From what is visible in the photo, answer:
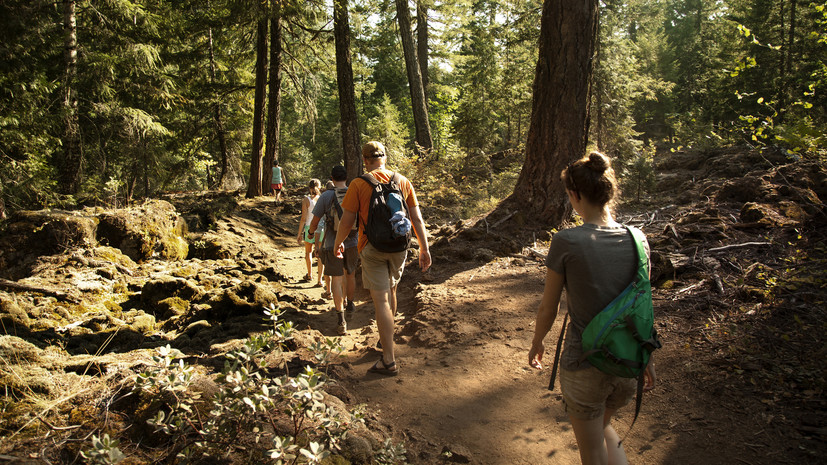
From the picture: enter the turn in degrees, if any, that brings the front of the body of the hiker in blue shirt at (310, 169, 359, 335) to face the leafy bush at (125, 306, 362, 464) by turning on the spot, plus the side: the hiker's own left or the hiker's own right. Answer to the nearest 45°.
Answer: approximately 180°

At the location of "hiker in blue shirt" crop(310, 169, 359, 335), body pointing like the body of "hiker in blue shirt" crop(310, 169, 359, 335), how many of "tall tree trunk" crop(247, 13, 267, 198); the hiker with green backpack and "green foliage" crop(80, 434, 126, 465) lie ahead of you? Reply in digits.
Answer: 1

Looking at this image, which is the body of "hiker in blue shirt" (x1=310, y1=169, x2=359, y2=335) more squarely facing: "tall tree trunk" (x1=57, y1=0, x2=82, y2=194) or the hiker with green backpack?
the tall tree trunk

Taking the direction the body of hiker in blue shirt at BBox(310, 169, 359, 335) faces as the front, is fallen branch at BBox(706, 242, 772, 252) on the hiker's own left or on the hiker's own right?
on the hiker's own right

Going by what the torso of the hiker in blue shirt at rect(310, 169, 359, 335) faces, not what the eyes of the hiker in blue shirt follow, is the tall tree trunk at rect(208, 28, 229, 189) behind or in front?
in front

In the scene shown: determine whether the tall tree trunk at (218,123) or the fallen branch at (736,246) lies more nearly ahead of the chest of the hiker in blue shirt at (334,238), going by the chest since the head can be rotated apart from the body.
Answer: the tall tree trunk

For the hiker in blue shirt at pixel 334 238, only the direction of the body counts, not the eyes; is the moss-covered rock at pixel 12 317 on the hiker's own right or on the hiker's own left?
on the hiker's own left

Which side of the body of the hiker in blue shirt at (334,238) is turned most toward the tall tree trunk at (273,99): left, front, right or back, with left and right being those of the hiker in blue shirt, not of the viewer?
front

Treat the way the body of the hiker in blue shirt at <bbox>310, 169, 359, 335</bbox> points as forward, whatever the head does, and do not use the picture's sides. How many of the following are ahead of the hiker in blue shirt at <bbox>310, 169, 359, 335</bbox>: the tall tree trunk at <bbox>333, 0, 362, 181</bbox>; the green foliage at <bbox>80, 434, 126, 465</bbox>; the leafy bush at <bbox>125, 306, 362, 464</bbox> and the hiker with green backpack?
1

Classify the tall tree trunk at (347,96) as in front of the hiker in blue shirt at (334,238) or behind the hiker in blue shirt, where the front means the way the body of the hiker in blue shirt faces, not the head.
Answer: in front

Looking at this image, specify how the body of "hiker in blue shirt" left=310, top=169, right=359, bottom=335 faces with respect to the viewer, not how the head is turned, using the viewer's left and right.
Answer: facing away from the viewer

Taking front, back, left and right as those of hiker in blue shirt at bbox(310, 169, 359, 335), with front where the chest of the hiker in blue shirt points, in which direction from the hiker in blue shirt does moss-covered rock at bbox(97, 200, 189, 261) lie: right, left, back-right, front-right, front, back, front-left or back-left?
front-left

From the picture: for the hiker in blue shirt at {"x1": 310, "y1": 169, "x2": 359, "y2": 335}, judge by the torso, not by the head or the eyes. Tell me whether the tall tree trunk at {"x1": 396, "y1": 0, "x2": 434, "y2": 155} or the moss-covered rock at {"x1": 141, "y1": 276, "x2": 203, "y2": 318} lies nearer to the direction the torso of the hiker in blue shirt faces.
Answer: the tall tree trunk

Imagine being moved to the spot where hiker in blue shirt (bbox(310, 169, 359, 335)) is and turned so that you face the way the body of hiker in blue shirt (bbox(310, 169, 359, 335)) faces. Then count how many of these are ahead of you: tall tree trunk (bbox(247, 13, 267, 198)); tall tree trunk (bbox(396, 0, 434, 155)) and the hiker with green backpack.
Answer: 2
